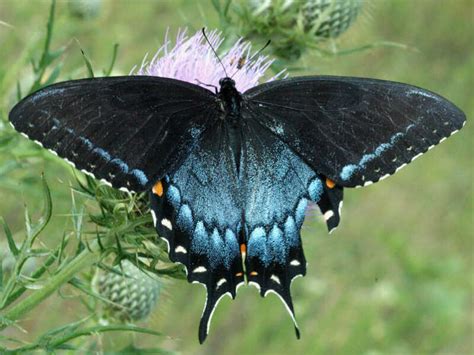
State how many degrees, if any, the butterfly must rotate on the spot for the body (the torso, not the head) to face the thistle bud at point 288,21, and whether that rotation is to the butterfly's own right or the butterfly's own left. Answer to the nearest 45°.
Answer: approximately 45° to the butterfly's own right

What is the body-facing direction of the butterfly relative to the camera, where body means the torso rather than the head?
away from the camera
